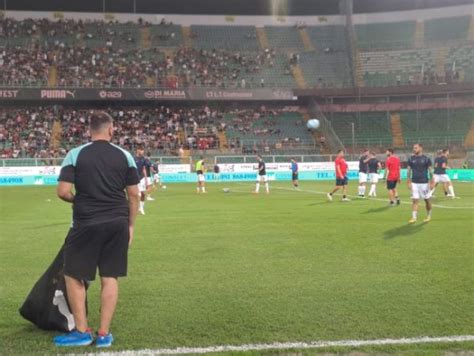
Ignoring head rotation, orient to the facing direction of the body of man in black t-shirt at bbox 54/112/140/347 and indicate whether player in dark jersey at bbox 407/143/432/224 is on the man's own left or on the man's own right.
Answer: on the man's own right

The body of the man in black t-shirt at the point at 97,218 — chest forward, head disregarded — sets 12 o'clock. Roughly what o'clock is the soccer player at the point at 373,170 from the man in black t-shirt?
The soccer player is roughly at 1 o'clock from the man in black t-shirt.

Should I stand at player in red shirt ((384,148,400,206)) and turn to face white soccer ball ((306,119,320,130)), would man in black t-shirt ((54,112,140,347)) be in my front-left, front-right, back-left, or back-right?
back-left

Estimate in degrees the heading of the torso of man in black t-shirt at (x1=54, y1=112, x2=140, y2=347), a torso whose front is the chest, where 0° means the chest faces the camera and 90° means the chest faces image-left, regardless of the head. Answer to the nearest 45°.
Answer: approximately 180°

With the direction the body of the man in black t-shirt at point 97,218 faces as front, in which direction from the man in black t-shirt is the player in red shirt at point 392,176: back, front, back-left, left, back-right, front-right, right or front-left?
front-right

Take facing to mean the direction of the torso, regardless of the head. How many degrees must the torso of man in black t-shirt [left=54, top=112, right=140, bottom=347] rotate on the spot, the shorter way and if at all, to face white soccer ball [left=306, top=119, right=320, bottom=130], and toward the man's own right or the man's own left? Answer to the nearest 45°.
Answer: approximately 45° to the man's own right
